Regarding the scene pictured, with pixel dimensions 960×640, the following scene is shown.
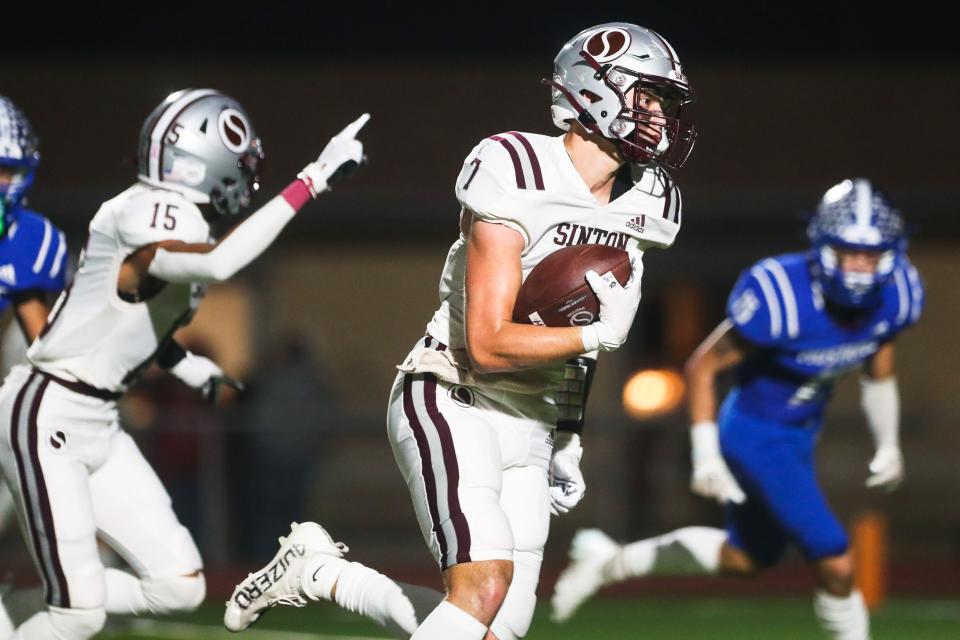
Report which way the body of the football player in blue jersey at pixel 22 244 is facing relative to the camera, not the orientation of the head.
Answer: toward the camera

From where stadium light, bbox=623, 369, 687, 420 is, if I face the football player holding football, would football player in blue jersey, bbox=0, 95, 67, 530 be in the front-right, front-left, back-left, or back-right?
front-right

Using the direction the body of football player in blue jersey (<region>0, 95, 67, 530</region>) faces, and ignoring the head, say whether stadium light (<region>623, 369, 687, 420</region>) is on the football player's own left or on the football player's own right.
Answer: on the football player's own left

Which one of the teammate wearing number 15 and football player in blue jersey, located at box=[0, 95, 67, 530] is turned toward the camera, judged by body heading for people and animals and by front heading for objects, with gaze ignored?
the football player in blue jersey

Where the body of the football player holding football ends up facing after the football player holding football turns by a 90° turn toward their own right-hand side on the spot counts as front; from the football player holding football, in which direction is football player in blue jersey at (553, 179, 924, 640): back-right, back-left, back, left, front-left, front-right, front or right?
back

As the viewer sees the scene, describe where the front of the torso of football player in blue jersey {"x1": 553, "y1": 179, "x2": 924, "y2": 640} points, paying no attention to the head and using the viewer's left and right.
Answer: facing the viewer and to the right of the viewer

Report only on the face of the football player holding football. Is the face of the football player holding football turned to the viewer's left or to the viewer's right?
to the viewer's right

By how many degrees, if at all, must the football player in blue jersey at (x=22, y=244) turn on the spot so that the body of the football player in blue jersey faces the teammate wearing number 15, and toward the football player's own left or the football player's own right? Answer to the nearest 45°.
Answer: approximately 45° to the football player's own left

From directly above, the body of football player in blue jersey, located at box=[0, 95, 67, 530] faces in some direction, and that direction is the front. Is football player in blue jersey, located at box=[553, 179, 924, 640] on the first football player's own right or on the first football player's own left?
on the first football player's own left
